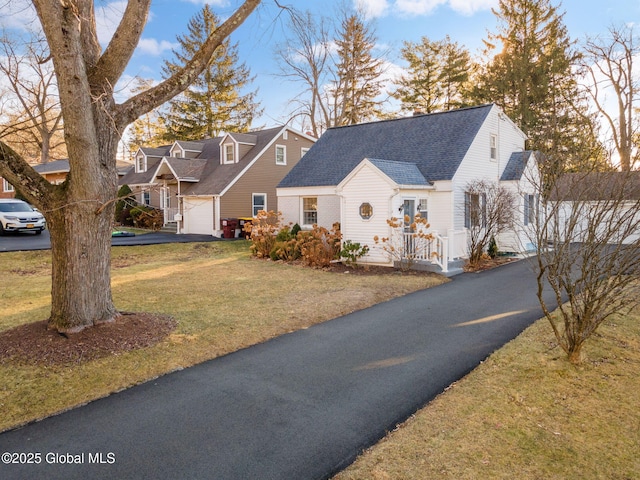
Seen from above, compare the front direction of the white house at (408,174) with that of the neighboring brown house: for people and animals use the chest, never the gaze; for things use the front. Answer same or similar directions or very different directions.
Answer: same or similar directions

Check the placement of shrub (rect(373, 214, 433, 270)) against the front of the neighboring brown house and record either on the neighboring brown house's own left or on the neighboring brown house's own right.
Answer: on the neighboring brown house's own left

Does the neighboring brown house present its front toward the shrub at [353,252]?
no

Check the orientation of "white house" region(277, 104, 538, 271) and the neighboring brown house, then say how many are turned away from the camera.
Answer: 0

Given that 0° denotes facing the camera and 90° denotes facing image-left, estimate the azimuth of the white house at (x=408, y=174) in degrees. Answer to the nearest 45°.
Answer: approximately 45°

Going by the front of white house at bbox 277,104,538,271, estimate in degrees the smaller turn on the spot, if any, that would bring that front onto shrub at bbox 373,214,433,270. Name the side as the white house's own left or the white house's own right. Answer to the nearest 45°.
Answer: approximately 45° to the white house's own left

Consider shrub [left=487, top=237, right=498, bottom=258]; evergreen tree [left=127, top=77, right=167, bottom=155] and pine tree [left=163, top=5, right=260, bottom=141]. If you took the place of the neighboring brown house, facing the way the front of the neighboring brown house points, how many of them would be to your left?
1

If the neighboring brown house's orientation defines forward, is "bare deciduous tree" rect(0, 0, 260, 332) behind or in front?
in front

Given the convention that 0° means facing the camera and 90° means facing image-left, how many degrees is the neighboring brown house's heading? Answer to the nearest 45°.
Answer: approximately 45°

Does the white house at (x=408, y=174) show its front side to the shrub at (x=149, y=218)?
no

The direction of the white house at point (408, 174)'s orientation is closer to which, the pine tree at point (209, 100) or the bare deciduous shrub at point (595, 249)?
the bare deciduous shrub

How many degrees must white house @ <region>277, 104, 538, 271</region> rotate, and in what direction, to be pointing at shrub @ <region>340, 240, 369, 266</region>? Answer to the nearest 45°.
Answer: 0° — it already faces it

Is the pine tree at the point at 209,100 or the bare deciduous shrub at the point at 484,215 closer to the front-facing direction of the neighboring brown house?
the bare deciduous shrub

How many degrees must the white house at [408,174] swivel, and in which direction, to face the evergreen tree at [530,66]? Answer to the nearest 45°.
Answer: approximately 180°

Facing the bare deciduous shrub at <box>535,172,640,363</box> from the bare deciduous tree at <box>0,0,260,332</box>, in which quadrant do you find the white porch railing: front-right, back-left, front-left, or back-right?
front-left

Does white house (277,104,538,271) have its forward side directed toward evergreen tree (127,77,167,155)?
no

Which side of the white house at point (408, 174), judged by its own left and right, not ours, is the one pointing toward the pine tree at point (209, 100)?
right
